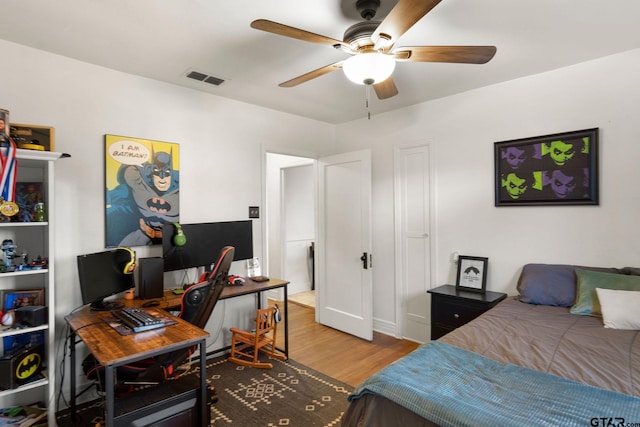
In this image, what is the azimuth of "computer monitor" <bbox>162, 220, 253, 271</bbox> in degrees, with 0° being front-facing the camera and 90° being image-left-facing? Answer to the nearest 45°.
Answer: approximately 315°

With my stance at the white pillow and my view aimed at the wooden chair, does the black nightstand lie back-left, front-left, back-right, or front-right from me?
front-right

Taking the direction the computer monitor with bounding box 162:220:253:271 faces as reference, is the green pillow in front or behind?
in front

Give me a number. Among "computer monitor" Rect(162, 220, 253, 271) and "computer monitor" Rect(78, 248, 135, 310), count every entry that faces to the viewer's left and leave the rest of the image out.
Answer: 0

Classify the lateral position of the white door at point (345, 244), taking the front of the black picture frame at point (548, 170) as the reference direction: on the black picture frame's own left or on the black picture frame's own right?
on the black picture frame's own right

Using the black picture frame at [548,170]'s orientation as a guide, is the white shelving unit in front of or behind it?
in front

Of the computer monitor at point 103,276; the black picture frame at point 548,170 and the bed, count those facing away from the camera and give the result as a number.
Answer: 0

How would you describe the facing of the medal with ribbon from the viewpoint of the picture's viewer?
facing the viewer

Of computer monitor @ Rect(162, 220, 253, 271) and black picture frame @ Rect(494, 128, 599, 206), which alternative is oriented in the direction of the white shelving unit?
the black picture frame

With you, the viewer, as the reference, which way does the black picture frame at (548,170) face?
facing the viewer and to the left of the viewer

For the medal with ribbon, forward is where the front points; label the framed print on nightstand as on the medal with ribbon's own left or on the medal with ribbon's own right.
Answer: on the medal with ribbon's own left

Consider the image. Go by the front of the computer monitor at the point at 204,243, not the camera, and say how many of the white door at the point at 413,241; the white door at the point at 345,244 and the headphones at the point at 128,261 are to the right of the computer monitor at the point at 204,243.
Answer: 1

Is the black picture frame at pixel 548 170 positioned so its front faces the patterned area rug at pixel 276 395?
yes

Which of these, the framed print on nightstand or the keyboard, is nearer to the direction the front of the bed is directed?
the keyboard

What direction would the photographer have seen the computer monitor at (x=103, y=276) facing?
facing the viewer and to the right of the viewer
